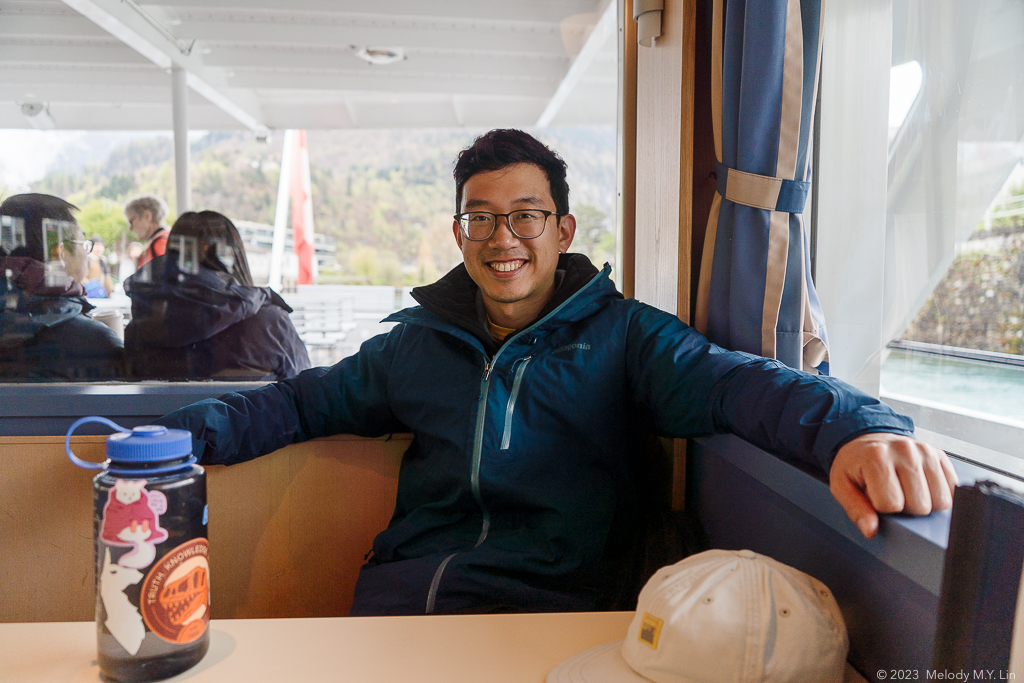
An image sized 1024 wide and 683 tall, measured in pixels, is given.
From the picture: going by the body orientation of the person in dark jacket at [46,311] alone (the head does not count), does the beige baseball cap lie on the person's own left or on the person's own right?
on the person's own right

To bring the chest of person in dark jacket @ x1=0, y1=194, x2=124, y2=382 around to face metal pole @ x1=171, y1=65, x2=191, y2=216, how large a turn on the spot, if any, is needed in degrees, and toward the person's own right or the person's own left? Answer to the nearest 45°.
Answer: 0° — they already face it

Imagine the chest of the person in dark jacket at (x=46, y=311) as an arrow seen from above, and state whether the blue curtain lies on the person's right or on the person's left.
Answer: on the person's right

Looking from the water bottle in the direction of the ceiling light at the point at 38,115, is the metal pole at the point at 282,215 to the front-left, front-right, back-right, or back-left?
front-right

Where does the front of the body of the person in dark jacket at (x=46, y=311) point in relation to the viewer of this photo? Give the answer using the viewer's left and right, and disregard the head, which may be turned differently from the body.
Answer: facing away from the viewer and to the right of the viewer

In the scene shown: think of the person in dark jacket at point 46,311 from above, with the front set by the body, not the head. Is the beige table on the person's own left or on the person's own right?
on the person's own right

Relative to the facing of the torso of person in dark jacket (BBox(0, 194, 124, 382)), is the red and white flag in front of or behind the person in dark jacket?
in front

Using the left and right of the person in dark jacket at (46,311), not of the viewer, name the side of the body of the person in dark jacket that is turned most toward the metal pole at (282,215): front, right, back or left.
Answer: front
